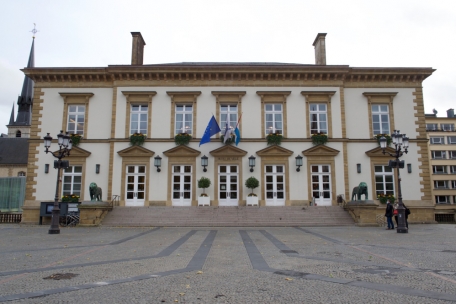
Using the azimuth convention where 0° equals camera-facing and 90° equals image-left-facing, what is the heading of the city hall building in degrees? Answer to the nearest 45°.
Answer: approximately 0°

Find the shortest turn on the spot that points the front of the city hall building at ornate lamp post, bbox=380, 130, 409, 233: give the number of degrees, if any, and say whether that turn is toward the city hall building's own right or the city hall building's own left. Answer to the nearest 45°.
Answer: approximately 45° to the city hall building's own left
